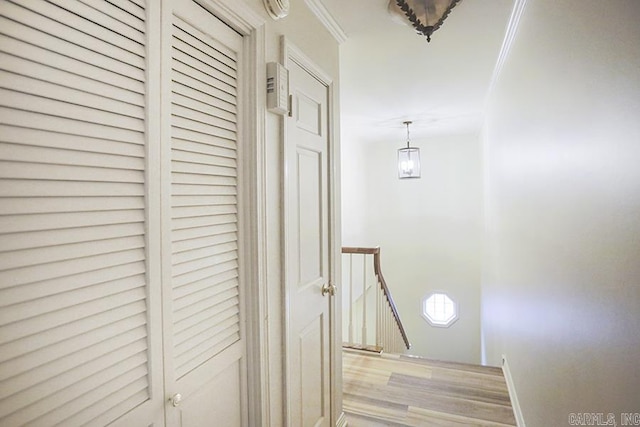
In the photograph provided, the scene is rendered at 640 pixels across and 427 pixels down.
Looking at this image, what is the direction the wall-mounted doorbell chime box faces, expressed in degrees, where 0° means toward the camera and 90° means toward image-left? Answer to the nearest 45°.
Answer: approximately 315°

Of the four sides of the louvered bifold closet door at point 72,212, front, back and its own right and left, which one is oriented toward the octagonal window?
left

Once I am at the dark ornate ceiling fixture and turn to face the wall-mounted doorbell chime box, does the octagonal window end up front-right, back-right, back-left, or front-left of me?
back-right

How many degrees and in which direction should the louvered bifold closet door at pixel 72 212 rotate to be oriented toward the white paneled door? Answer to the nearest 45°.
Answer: approximately 90° to its left

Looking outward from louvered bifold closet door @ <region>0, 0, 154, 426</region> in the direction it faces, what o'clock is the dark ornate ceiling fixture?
The dark ornate ceiling fixture is roughly at 10 o'clock from the louvered bifold closet door.

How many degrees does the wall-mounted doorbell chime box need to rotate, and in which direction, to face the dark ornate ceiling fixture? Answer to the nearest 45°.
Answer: approximately 45° to its left

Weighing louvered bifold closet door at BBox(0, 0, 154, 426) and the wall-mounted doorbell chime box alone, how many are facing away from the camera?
0

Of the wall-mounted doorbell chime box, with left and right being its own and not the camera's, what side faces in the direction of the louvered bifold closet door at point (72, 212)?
right

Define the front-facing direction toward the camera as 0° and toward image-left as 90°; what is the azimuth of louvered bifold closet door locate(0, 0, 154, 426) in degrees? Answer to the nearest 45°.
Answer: approximately 315°

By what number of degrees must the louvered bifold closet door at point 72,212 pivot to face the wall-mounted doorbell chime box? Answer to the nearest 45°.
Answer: approximately 90° to its left
